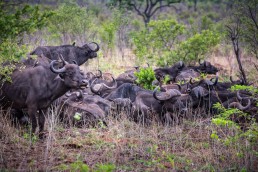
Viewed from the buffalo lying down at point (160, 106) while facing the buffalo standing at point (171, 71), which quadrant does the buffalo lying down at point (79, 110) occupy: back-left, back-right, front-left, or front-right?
back-left

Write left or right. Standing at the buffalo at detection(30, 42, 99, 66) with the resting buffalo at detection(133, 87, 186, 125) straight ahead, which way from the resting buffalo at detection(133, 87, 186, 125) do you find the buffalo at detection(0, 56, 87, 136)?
right

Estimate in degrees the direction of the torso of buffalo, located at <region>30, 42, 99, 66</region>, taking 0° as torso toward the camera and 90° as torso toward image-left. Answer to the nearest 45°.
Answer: approximately 270°

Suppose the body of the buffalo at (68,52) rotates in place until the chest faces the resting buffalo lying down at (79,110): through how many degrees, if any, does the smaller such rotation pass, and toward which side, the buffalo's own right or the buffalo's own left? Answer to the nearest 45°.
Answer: approximately 90° to the buffalo's own right

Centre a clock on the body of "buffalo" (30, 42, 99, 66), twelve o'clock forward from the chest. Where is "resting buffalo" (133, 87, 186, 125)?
The resting buffalo is roughly at 2 o'clock from the buffalo.
